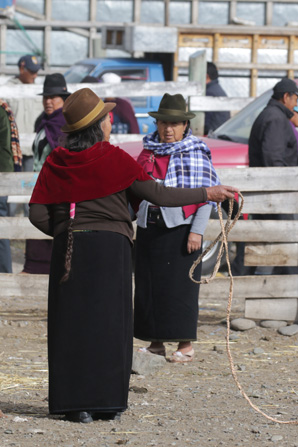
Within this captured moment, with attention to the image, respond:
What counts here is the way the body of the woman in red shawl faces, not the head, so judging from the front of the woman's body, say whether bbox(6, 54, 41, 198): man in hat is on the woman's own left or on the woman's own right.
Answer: on the woman's own left

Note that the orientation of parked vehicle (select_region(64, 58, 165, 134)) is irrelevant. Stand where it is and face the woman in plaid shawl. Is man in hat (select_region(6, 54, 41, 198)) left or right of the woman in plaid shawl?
right

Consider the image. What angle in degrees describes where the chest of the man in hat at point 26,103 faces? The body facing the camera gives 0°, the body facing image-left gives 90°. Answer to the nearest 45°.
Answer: approximately 315°

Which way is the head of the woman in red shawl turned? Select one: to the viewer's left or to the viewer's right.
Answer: to the viewer's right

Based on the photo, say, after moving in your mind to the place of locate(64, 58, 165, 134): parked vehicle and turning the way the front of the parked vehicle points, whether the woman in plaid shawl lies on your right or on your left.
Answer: on your left

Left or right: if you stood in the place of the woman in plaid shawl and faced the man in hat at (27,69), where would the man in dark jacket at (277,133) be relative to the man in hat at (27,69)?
right

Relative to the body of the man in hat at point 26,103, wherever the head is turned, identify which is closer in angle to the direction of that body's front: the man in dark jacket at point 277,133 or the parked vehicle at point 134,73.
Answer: the man in dark jacket
